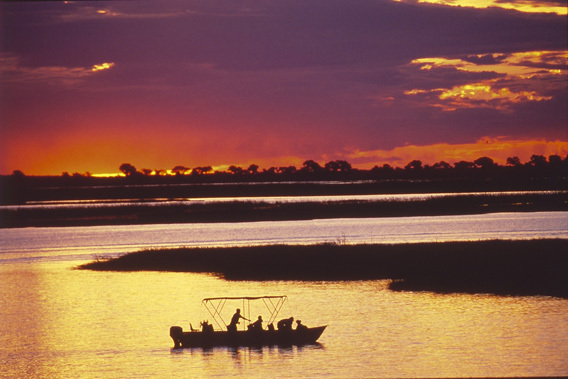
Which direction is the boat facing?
to the viewer's right
